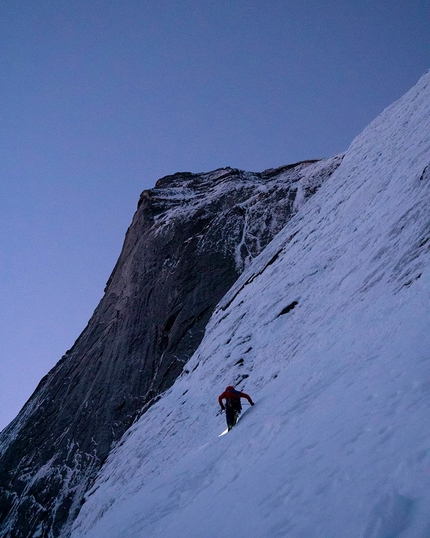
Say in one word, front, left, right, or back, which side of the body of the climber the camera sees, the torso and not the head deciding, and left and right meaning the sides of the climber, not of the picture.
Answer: back
